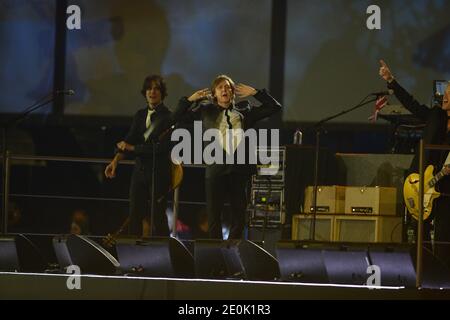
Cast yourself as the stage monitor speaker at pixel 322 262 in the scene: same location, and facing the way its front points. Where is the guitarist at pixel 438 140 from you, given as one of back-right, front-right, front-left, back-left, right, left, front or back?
front-right

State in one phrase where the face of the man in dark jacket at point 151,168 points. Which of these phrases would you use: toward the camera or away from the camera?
toward the camera

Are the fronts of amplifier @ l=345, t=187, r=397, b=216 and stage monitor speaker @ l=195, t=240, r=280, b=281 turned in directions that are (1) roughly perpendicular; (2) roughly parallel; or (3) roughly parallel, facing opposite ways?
roughly parallel, facing opposite ways

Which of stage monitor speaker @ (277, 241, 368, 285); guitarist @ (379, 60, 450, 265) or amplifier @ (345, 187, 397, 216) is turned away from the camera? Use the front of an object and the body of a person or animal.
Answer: the stage monitor speaker

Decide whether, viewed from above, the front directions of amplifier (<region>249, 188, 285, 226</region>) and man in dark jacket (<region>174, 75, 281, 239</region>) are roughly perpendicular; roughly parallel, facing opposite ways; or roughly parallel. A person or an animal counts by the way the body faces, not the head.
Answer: roughly parallel

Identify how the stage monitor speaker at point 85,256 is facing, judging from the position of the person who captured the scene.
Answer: facing away from the viewer and to the right of the viewer

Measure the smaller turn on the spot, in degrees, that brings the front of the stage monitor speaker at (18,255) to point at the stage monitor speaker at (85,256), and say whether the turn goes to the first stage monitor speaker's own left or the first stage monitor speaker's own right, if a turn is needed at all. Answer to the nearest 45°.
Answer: approximately 90° to the first stage monitor speaker's own right

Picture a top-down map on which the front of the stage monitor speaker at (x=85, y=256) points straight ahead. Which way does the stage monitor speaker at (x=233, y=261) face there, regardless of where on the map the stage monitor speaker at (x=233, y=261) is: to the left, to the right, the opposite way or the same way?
the same way

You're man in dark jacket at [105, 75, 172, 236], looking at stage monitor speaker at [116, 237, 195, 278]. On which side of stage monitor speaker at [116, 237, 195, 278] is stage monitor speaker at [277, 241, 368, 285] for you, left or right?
left

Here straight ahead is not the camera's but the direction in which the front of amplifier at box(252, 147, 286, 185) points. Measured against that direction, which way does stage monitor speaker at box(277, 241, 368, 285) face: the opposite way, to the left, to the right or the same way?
the opposite way

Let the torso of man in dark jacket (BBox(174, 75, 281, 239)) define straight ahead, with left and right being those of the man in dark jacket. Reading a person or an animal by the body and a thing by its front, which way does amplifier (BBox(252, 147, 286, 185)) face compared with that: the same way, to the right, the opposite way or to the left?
the same way

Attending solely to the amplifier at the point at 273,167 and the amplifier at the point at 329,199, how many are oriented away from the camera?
0

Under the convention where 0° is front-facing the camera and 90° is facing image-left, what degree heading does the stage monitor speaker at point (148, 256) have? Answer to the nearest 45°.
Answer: approximately 225°

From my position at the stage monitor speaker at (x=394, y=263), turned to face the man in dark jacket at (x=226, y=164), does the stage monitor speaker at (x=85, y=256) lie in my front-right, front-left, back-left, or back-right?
front-left

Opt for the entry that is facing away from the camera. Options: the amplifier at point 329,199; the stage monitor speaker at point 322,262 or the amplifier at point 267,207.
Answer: the stage monitor speaker

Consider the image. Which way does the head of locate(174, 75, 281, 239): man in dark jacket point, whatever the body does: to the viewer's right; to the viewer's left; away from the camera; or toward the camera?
toward the camera

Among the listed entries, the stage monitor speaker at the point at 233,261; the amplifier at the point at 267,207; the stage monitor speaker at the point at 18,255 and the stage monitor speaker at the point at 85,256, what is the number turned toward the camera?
1

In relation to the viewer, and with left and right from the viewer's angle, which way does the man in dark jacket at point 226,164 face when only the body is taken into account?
facing the viewer
